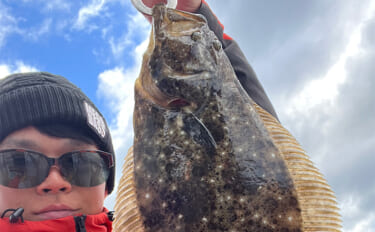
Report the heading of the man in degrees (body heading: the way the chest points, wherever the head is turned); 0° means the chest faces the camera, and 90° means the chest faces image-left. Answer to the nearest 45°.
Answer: approximately 0°
